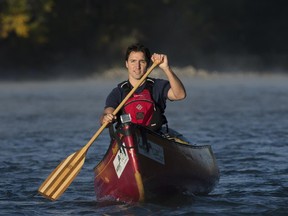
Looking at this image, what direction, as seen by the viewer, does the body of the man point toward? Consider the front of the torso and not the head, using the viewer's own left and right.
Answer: facing the viewer

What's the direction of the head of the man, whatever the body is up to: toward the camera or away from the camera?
toward the camera
